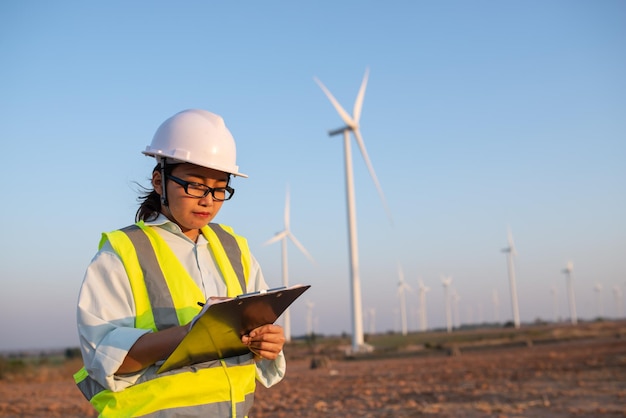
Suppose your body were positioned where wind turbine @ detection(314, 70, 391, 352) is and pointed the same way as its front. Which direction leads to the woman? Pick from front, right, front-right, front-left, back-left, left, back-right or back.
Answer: front-right

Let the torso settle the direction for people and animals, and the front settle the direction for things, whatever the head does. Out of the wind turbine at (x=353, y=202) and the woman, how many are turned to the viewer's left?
0

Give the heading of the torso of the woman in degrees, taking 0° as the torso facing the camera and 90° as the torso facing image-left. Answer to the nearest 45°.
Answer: approximately 315°

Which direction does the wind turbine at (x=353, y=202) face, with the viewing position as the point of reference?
facing the viewer and to the right of the viewer

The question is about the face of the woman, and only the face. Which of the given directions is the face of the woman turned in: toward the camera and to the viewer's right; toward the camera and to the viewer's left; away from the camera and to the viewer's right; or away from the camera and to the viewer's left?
toward the camera and to the viewer's right

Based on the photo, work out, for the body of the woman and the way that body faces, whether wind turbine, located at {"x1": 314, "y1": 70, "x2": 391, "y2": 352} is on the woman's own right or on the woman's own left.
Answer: on the woman's own left
